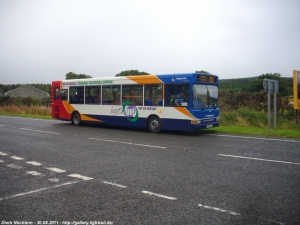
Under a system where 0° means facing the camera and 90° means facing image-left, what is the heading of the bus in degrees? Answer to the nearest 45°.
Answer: approximately 315°

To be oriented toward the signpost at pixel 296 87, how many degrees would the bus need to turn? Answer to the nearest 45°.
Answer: approximately 45° to its left

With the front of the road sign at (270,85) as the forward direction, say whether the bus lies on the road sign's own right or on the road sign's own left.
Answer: on the road sign's own left
